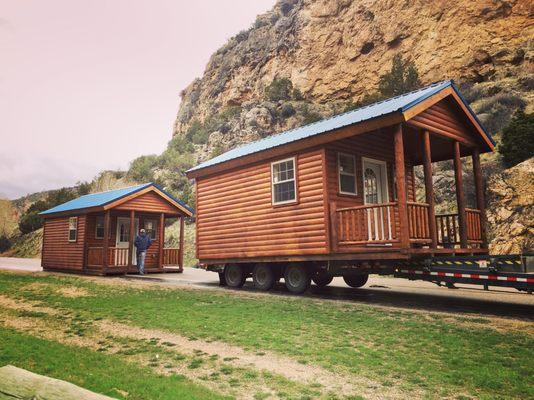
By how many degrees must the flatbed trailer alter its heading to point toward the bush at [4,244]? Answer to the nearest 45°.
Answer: approximately 180°

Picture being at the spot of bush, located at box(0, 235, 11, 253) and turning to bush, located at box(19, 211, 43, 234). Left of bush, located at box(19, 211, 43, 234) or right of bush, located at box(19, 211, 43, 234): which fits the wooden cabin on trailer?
right

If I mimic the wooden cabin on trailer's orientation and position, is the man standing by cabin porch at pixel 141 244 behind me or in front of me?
behind

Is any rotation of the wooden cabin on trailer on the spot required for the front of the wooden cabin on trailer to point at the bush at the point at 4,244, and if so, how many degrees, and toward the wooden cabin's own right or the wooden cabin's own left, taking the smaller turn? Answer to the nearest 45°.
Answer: approximately 180°

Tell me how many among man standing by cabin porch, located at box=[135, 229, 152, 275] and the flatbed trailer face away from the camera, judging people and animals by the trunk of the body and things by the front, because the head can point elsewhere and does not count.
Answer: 0

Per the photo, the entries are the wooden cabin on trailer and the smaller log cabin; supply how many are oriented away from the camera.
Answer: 0

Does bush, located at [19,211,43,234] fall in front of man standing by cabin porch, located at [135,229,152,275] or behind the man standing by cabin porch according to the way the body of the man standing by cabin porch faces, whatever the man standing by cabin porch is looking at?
behind

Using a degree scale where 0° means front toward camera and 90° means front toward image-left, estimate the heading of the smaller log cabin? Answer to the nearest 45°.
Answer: approximately 315°

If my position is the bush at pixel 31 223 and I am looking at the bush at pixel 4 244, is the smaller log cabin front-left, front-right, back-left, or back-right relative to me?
back-left

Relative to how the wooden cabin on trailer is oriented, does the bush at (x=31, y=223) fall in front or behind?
behind

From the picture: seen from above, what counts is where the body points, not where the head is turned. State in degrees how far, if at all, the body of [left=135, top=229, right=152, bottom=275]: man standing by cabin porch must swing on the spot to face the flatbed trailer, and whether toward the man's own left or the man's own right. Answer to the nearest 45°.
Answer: approximately 45° to the man's own left
